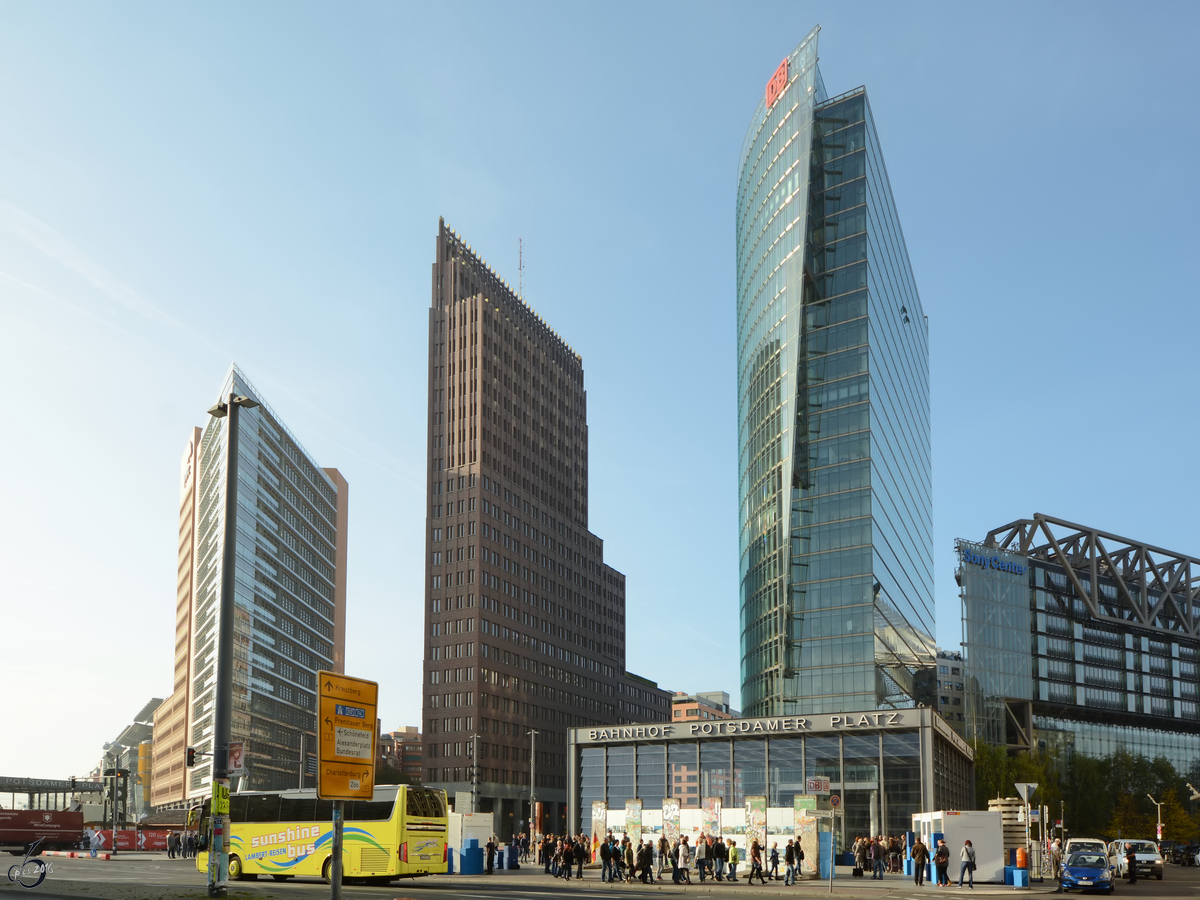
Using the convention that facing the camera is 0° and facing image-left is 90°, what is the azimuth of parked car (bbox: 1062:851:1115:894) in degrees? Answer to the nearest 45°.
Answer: approximately 0°

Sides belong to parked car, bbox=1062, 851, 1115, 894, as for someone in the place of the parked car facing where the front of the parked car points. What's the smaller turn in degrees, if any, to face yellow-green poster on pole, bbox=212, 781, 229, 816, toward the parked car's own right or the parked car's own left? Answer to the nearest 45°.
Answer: approximately 45° to the parked car's own right

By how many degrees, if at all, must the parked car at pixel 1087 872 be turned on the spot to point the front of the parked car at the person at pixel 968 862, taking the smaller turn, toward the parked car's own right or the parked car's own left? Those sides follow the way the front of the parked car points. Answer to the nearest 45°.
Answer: approximately 90° to the parked car's own right

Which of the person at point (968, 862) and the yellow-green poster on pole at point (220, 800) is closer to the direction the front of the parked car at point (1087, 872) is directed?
the yellow-green poster on pole

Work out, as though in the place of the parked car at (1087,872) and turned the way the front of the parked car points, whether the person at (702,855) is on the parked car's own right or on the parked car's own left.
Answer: on the parked car's own right

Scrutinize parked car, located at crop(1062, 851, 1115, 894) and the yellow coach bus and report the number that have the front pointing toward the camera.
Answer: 1
